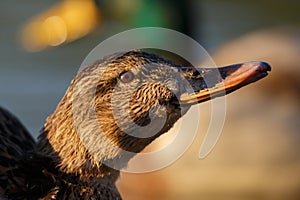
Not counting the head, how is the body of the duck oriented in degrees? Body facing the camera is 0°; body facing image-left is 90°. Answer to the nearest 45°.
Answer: approximately 270°
